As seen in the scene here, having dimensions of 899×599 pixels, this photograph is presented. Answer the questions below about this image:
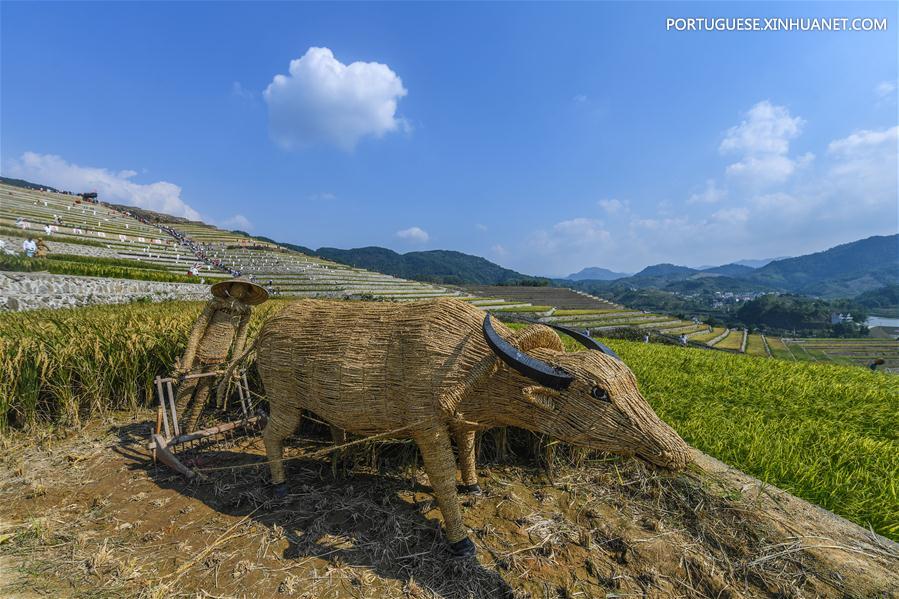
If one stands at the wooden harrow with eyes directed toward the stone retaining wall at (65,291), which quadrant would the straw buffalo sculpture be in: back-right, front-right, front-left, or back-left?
back-right

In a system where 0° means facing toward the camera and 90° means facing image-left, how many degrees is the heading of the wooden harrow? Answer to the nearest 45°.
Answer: approximately 270°
